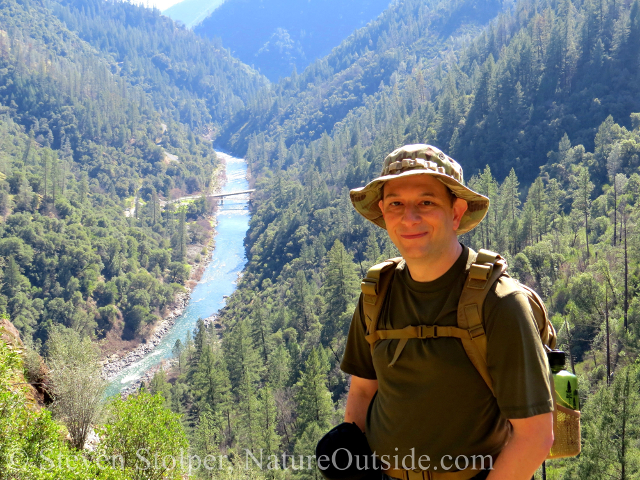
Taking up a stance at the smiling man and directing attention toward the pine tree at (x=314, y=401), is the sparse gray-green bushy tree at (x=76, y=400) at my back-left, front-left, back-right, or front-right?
front-left

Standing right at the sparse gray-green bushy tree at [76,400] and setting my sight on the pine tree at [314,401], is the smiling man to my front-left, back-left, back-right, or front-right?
back-right

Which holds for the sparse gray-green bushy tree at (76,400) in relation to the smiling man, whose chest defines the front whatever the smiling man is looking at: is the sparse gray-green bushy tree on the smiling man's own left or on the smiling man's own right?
on the smiling man's own right

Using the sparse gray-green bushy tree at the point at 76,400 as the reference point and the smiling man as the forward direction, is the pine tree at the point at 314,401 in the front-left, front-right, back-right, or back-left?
back-left

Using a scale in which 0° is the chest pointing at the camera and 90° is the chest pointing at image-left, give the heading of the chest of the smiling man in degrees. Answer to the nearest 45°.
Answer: approximately 45°

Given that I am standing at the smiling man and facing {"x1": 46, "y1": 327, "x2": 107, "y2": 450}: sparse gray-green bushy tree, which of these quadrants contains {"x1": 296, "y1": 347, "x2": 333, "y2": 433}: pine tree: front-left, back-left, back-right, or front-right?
front-right

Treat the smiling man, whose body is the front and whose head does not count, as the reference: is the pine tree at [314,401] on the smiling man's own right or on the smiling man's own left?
on the smiling man's own right

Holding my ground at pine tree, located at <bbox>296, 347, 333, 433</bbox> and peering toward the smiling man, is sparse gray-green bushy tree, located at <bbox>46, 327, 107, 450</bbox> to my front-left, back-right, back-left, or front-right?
front-right
